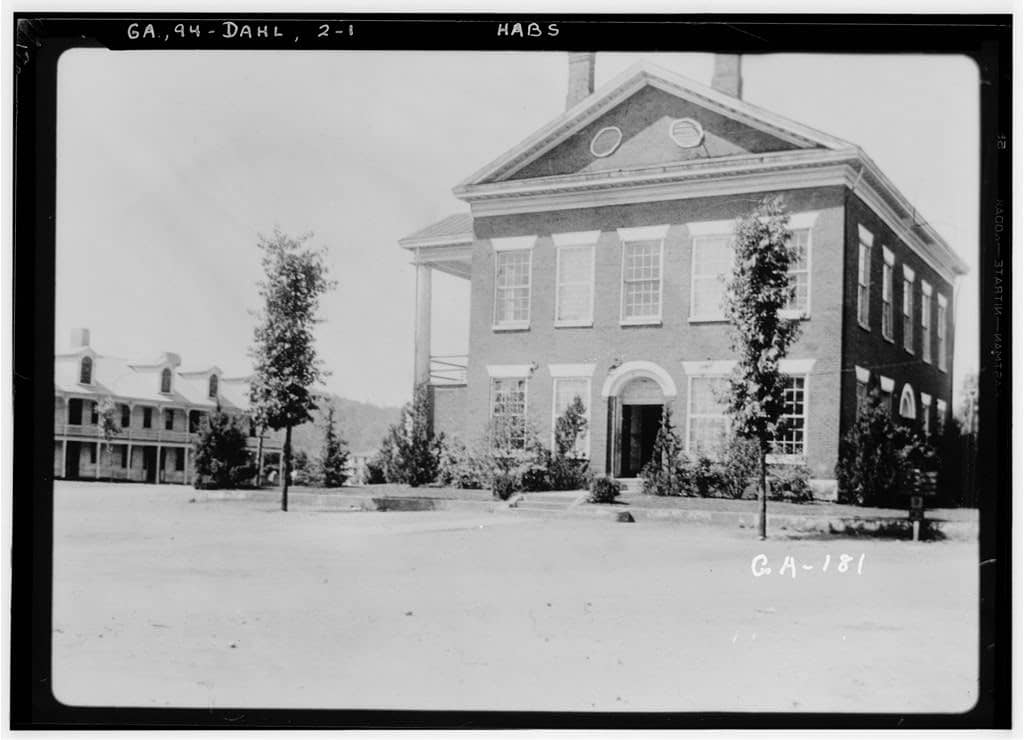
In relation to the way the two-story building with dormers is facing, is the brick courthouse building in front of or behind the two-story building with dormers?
in front

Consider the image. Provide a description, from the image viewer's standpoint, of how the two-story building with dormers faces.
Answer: facing the viewer and to the right of the viewer
